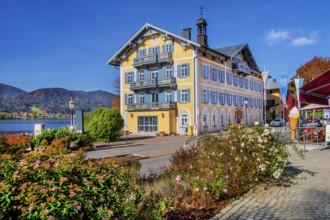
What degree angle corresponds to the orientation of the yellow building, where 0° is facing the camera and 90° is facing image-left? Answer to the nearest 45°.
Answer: approximately 45°

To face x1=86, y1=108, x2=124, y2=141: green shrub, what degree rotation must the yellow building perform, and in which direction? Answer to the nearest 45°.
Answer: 0° — it already faces it

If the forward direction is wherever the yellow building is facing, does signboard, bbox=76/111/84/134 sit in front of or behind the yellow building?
in front

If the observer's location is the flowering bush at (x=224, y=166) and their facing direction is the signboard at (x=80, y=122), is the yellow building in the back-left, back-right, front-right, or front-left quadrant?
front-right

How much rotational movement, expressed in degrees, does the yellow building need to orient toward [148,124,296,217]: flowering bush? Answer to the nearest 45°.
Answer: approximately 45° to its left

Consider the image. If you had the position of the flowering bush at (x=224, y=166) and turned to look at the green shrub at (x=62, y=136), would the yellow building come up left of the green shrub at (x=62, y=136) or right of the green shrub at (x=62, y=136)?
right

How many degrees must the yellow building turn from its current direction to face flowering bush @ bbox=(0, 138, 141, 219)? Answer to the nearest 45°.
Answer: approximately 45° to its left

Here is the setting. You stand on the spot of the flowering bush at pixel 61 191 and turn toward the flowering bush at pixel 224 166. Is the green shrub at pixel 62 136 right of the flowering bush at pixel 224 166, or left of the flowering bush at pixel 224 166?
left
